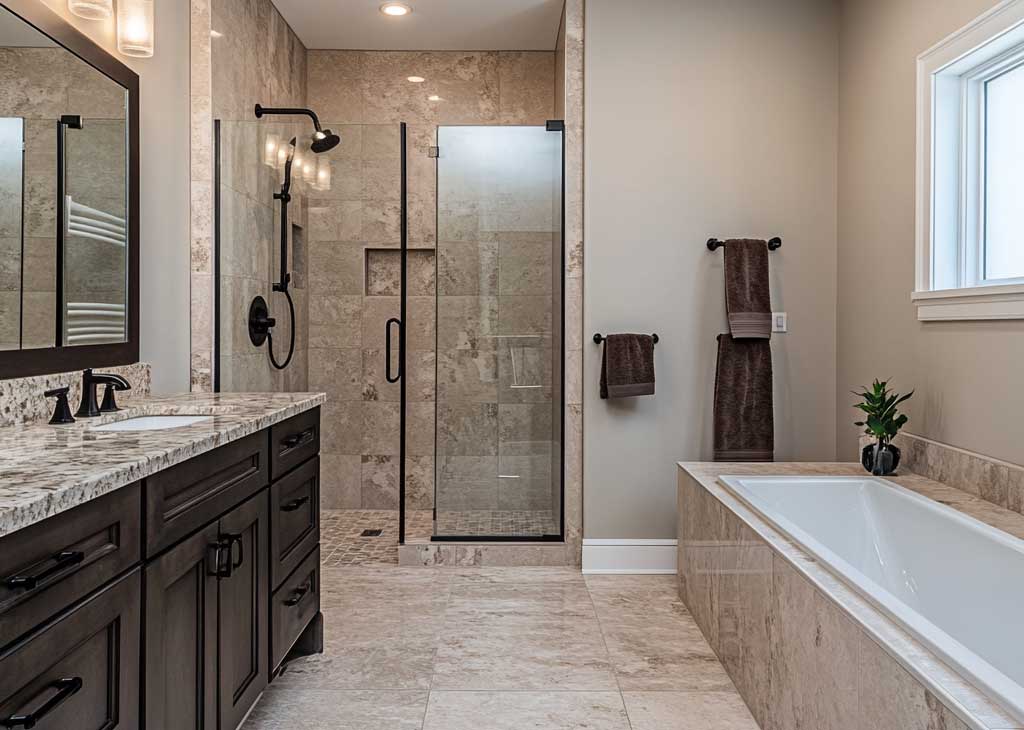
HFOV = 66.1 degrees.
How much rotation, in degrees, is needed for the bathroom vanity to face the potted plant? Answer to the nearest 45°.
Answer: approximately 45° to its left

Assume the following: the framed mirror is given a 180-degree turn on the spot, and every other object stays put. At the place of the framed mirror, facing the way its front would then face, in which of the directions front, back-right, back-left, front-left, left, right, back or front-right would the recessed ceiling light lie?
right

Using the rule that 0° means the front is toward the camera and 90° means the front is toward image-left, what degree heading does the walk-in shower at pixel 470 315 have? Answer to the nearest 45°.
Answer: approximately 0°

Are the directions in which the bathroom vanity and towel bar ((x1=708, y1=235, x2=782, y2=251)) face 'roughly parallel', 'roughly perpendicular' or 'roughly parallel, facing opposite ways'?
roughly perpendicular

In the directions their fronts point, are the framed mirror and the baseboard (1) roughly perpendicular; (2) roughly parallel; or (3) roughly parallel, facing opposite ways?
roughly perpendicular

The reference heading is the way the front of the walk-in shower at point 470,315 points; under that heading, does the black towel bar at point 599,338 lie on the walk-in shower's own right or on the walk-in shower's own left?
on the walk-in shower's own left
